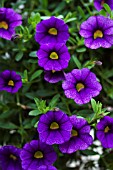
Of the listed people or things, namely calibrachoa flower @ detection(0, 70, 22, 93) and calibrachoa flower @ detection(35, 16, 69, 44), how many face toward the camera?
2

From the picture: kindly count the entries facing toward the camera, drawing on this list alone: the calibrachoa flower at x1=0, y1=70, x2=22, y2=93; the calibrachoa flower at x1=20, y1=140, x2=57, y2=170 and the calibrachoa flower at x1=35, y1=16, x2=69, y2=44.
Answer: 3

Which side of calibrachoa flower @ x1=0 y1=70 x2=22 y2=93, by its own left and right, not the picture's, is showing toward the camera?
front

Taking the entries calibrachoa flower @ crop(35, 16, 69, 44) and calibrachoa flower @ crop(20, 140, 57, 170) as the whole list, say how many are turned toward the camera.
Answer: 2

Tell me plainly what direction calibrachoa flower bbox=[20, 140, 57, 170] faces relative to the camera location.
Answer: facing the viewer

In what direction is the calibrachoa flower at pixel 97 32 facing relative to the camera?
toward the camera

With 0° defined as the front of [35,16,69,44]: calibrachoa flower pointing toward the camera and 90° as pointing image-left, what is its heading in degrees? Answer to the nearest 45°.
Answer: approximately 0°
